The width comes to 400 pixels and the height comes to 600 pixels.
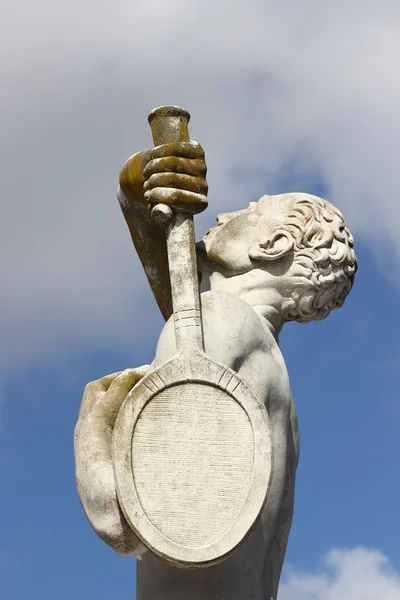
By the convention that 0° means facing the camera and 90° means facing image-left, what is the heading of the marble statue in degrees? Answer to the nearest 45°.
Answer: approximately 90°
